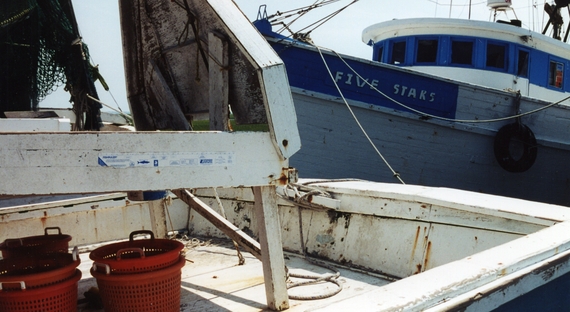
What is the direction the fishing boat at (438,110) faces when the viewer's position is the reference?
facing the viewer and to the left of the viewer

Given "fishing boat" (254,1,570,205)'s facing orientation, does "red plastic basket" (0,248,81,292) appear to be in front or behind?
in front

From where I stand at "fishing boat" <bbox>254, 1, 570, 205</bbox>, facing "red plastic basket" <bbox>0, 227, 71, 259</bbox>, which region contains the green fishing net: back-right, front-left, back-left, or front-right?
front-right

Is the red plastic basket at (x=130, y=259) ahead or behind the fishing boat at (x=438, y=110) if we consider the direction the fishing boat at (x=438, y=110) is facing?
ahead
